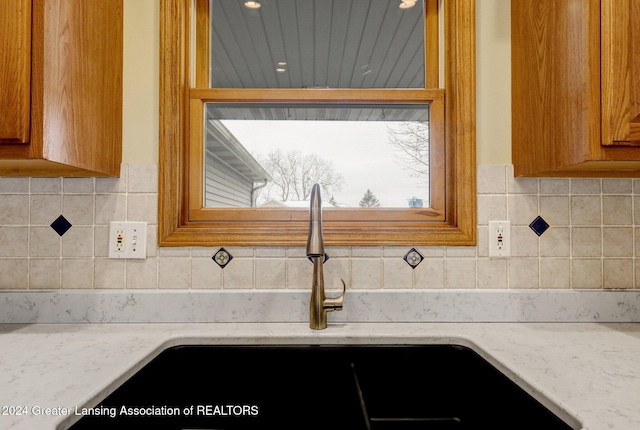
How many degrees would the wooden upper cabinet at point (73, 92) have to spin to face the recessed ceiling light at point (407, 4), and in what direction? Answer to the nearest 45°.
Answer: approximately 90° to its left

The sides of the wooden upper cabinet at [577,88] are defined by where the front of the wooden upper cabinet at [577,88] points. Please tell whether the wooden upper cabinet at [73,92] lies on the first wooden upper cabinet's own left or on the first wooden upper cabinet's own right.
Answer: on the first wooden upper cabinet's own right

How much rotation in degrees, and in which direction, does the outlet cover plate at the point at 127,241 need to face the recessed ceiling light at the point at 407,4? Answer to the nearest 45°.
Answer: approximately 90° to its left

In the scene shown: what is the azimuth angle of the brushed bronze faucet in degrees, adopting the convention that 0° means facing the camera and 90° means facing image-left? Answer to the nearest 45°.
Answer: approximately 0°

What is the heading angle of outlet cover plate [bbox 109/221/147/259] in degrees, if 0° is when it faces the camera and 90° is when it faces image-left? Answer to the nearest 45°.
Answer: approximately 0°
